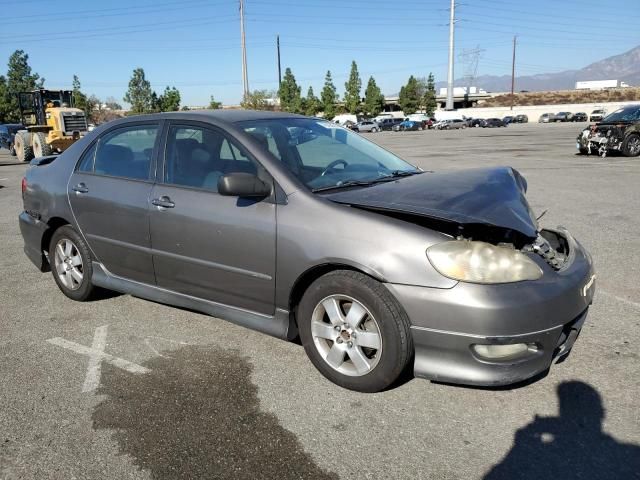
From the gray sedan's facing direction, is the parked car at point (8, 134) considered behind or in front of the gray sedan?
behind

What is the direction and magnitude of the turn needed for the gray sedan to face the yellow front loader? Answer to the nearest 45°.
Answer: approximately 180°

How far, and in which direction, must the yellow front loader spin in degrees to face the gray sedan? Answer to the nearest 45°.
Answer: approximately 135° to its left

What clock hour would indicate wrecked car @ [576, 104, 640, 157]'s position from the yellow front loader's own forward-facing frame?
The wrecked car is roughly at 6 o'clock from the yellow front loader.

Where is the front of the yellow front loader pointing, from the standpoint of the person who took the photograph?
facing away from the viewer and to the left of the viewer

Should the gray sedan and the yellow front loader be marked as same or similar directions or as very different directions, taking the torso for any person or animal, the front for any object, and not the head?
very different directions

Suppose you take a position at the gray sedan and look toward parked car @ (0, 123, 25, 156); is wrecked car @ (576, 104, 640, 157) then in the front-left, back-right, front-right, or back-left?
front-right

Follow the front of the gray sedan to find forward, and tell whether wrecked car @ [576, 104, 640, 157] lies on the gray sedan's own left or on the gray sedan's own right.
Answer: on the gray sedan's own left

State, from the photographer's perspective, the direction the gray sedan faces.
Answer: facing the viewer and to the right of the viewer

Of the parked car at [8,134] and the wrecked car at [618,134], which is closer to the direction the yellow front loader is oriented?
the parked car

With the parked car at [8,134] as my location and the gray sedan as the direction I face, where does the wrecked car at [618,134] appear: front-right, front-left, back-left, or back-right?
front-left

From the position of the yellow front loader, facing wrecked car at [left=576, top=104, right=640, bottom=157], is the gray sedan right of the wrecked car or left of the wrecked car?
right
